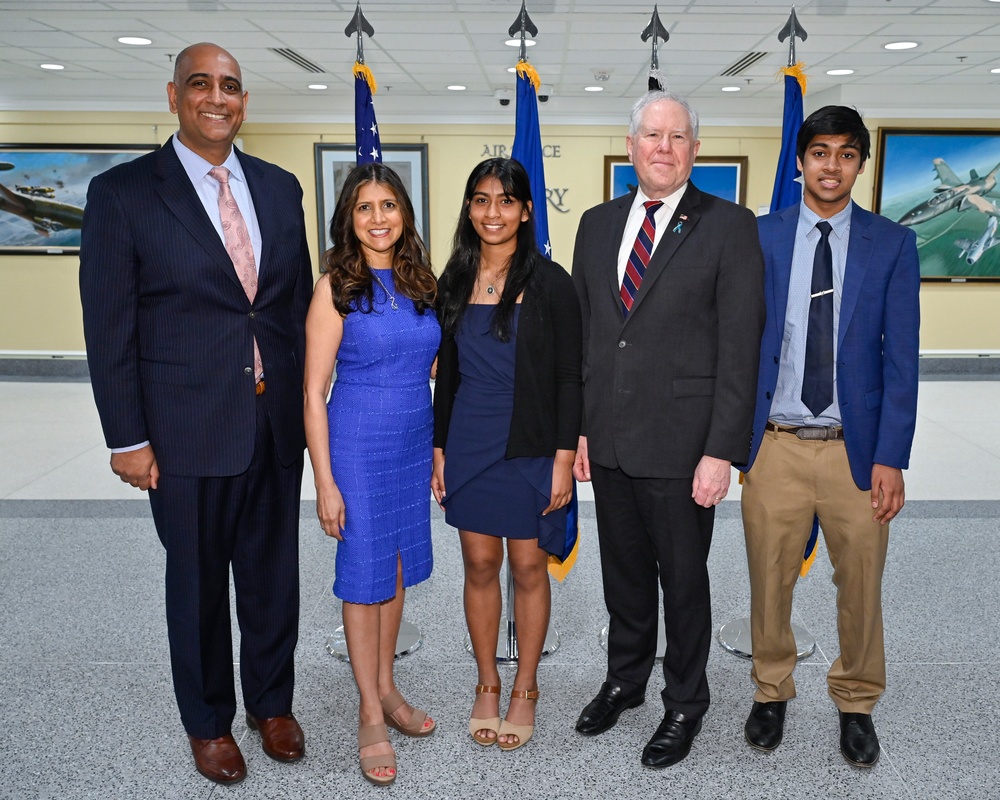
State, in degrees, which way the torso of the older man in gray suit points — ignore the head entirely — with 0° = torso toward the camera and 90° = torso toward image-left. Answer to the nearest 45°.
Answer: approximately 45°

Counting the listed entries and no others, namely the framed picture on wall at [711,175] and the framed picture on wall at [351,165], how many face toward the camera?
2

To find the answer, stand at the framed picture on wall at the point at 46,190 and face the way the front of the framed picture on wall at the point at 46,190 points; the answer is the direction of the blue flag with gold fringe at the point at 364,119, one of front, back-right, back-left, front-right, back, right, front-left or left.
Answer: front

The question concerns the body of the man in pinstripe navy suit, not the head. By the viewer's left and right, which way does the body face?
facing the viewer and to the right of the viewer

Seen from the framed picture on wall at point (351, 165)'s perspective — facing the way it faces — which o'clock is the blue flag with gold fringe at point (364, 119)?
The blue flag with gold fringe is roughly at 12 o'clock from the framed picture on wall.

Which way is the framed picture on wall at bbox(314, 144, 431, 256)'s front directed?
toward the camera

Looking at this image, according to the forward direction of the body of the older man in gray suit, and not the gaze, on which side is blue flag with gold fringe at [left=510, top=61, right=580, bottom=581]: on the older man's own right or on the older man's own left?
on the older man's own right

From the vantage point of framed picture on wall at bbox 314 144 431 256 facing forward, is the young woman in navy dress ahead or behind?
ahead

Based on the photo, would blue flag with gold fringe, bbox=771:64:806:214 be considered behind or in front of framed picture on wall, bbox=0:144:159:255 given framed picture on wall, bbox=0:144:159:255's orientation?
in front

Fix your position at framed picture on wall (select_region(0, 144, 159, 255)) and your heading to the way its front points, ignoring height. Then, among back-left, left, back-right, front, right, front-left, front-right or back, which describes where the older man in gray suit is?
front

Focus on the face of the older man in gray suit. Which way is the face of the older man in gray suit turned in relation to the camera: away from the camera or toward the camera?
toward the camera

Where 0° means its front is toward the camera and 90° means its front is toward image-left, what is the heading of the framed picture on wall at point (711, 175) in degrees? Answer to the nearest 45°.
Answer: approximately 0°

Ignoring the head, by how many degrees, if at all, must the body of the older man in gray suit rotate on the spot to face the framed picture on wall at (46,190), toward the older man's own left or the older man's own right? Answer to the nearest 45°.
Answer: approximately 90° to the older man's own right

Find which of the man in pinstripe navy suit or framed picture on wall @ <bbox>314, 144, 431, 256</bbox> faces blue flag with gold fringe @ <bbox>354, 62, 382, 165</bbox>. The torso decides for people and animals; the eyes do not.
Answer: the framed picture on wall

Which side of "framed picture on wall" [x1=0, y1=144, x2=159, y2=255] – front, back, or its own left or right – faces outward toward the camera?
front

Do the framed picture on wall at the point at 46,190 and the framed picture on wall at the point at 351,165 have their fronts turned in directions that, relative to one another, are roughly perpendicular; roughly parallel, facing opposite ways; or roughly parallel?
roughly parallel

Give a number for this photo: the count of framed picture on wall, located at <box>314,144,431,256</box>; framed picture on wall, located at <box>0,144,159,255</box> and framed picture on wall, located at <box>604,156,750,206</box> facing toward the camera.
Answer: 3
